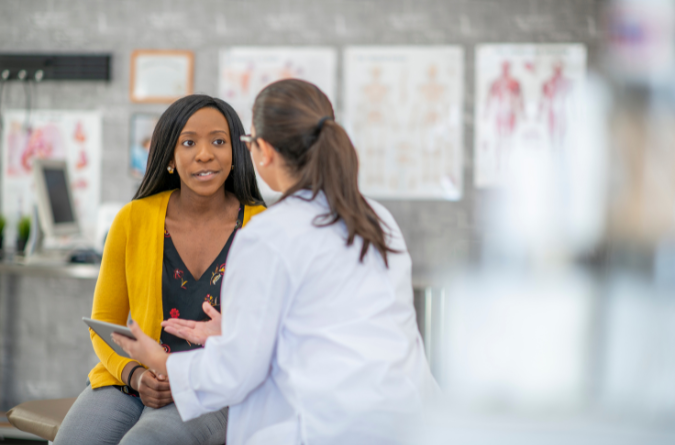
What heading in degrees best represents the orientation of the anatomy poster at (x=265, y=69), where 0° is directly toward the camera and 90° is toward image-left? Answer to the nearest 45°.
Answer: approximately 0°

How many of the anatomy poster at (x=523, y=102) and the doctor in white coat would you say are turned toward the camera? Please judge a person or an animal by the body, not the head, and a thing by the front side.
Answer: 1

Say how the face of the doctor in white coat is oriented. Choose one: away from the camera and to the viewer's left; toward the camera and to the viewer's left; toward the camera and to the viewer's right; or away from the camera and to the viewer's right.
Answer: away from the camera and to the viewer's left

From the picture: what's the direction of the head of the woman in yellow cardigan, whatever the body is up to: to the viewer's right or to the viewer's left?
to the viewer's right

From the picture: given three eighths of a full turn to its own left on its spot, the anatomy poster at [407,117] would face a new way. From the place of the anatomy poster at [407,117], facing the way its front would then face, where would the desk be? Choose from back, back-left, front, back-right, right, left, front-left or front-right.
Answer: back-left

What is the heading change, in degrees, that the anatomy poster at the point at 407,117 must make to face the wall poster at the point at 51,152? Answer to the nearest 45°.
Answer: approximately 90° to its right
